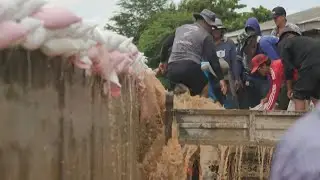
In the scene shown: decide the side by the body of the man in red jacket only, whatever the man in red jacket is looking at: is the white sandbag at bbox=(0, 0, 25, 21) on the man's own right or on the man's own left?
on the man's own left

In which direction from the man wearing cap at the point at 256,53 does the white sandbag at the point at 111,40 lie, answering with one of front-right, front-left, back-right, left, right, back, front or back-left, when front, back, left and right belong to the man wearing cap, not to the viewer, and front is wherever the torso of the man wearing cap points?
front-left

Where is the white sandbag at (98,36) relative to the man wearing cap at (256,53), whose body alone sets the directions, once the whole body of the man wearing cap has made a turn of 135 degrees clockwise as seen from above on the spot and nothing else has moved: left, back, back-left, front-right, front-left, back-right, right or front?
back

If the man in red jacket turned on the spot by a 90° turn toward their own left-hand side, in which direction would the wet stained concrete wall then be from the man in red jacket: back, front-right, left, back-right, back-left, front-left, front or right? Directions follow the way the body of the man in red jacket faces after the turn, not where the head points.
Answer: front

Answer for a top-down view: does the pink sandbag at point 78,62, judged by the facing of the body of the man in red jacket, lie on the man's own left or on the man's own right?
on the man's own left

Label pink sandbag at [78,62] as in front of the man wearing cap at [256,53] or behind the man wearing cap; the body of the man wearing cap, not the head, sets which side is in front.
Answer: in front

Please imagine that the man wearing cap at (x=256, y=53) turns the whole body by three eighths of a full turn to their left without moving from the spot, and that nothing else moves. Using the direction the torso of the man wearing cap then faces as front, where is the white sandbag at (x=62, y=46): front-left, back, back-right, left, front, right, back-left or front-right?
right

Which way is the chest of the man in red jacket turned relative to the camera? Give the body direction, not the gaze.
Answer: to the viewer's left

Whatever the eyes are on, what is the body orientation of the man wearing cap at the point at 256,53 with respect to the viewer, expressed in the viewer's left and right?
facing the viewer and to the left of the viewer
